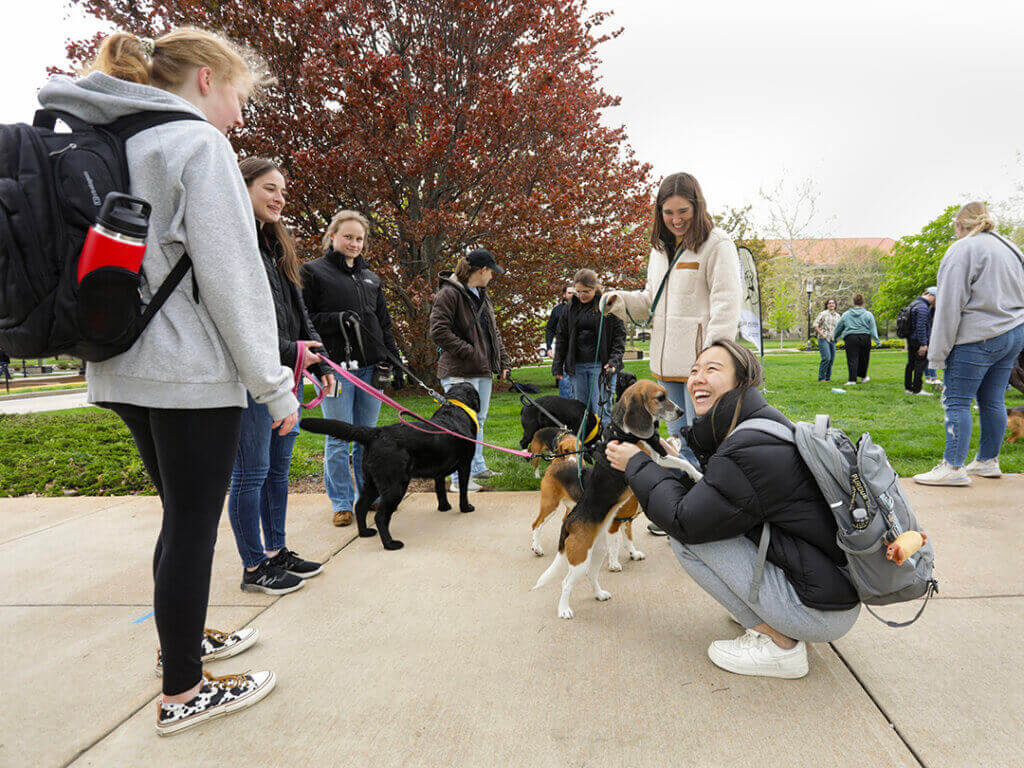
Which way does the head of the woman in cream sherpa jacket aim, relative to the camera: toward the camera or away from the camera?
toward the camera

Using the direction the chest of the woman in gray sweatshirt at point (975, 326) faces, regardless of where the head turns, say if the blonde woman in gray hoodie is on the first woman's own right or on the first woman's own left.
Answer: on the first woman's own left

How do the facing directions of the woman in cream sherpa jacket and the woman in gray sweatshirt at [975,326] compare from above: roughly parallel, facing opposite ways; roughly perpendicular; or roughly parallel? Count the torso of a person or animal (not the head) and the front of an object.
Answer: roughly perpendicular

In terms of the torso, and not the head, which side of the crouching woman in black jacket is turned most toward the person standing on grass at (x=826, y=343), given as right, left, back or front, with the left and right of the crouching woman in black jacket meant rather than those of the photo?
right

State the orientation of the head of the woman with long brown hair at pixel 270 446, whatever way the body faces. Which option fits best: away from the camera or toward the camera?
toward the camera

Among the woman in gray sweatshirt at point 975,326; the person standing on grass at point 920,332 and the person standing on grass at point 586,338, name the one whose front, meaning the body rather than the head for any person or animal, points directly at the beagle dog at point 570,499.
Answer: the person standing on grass at point 586,338

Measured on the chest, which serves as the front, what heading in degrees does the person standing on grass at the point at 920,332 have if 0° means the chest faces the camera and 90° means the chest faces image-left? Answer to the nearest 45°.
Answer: approximately 270°

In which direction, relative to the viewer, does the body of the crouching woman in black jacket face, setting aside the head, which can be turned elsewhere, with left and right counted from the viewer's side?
facing to the left of the viewer

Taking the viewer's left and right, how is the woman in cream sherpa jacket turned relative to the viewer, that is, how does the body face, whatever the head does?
facing the viewer and to the left of the viewer

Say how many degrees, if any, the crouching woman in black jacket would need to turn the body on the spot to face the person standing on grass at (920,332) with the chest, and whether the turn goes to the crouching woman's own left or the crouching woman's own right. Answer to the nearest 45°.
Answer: approximately 90° to the crouching woman's own right

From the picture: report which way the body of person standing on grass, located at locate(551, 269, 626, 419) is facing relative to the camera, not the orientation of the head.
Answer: toward the camera

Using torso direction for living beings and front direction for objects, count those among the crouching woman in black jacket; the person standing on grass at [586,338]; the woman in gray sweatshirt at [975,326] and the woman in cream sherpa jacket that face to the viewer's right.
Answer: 0

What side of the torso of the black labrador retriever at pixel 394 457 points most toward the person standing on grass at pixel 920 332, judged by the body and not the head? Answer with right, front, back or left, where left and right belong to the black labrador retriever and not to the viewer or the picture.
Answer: front
